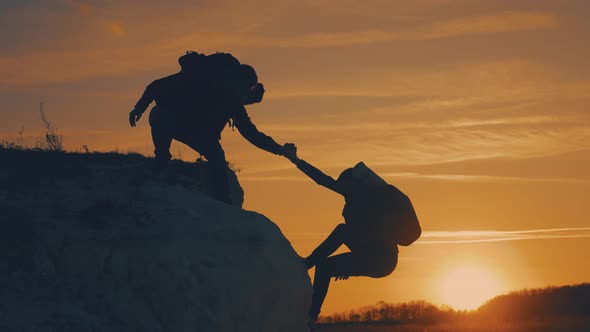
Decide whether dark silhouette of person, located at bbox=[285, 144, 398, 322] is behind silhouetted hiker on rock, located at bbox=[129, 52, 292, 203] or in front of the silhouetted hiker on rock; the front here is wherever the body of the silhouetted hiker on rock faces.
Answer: in front

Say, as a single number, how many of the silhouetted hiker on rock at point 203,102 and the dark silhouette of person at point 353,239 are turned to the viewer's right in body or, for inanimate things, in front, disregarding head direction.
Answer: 1

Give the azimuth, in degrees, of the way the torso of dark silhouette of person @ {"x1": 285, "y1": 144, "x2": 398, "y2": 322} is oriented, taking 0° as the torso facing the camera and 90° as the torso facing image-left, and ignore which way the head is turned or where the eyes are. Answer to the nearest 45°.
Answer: approximately 90°

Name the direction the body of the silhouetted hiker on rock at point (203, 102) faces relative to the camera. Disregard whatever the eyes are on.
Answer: to the viewer's right

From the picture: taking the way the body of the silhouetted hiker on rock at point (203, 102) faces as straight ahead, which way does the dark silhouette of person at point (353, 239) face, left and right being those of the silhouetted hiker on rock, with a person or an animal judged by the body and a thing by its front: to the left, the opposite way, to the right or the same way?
the opposite way
